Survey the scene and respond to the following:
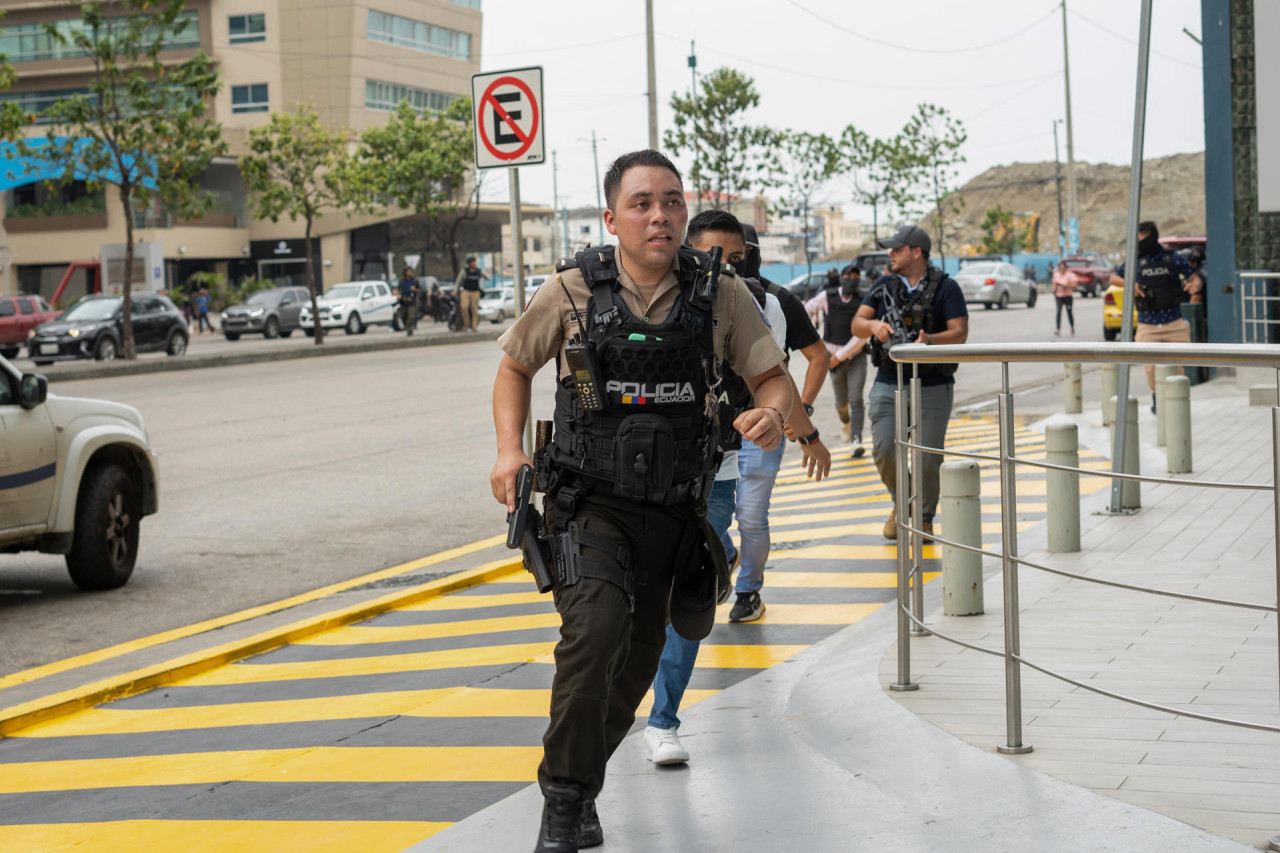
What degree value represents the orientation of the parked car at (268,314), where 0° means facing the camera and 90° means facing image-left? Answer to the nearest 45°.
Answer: approximately 45°

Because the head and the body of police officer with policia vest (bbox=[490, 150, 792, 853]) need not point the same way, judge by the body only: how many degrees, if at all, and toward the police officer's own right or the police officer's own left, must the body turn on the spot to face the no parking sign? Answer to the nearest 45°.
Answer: approximately 180°

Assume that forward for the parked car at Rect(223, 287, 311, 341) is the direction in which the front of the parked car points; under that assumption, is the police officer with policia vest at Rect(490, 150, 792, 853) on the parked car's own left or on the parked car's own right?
on the parked car's own left

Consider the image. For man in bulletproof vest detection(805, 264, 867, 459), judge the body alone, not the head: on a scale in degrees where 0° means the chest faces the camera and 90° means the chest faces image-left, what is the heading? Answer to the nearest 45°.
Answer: approximately 0°

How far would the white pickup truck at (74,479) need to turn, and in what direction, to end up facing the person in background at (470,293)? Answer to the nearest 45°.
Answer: approximately 45° to its left

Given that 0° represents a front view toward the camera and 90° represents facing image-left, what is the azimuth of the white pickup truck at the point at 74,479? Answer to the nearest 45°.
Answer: approximately 225°

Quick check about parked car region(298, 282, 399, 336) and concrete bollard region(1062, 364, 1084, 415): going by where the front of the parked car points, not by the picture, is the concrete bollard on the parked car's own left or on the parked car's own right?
on the parked car's own left

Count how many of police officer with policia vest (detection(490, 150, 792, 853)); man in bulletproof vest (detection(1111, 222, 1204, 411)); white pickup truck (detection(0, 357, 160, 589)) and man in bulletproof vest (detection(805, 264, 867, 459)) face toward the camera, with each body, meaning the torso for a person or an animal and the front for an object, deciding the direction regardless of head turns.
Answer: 3
